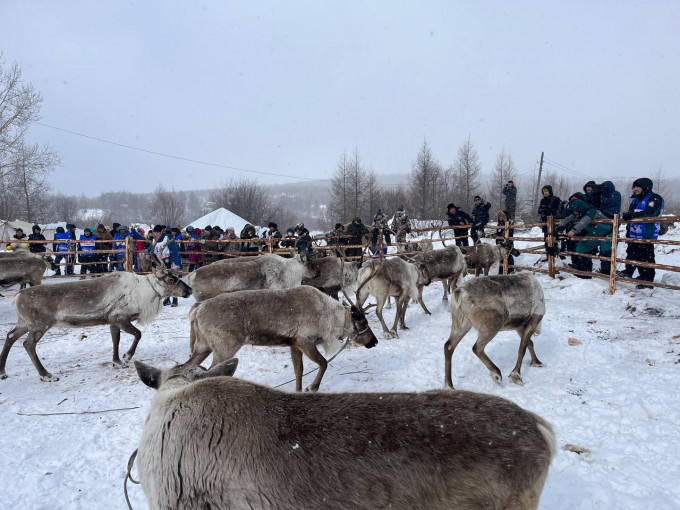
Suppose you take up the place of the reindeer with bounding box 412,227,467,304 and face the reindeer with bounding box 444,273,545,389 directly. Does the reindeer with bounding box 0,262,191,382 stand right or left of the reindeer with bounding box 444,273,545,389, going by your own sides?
right

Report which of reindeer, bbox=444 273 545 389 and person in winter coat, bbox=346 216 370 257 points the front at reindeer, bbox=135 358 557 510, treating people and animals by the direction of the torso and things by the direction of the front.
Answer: the person in winter coat

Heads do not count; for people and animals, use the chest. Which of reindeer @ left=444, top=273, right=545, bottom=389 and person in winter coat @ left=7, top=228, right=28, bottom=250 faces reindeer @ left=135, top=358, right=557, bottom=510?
the person in winter coat

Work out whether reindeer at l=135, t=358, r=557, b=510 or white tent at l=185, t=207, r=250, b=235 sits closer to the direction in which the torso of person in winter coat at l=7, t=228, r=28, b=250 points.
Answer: the reindeer

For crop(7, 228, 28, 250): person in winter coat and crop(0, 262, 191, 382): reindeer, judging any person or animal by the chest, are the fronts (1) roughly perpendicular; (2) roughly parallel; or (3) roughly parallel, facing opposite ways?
roughly perpendicular

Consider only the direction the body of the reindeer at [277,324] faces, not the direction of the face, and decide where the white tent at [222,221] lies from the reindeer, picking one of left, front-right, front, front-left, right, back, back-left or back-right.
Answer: left

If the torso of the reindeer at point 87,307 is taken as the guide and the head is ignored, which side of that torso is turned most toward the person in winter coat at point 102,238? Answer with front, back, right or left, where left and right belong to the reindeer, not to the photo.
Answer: left

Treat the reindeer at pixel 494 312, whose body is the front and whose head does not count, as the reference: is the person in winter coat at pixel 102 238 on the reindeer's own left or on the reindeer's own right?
on the reindeer's own left

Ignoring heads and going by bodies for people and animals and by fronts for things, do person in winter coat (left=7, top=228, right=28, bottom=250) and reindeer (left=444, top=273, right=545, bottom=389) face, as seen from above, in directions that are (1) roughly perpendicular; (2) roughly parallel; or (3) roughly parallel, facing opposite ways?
roughly perpendicular

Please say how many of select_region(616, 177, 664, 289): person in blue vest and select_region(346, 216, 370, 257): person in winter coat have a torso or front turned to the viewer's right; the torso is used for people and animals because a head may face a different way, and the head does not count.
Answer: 0

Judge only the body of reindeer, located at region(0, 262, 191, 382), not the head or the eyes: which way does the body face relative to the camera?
to the viewer's right

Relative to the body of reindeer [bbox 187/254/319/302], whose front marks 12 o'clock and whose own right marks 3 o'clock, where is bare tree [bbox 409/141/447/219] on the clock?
The bare tree is roughly at 10 o'clock from the reindeer.

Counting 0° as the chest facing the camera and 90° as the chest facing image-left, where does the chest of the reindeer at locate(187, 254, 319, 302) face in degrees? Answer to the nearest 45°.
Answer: approximately 270°

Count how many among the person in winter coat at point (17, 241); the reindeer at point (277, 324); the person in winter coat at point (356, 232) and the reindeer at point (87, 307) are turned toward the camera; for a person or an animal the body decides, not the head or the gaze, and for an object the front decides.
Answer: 2
